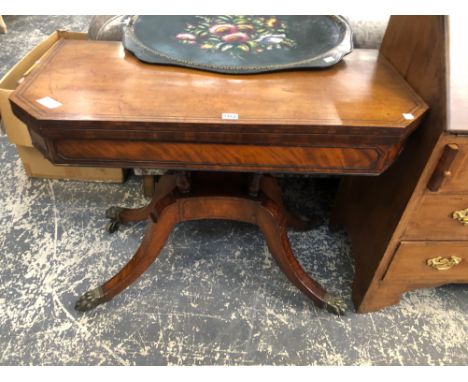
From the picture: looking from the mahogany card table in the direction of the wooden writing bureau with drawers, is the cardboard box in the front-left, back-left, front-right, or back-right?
back-left

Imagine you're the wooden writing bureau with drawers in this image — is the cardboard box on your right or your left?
on your right
